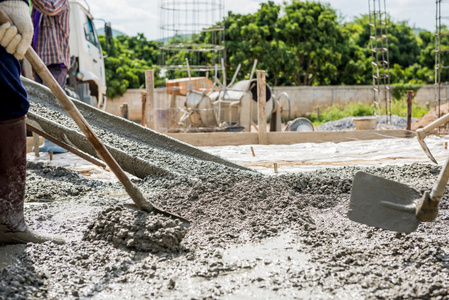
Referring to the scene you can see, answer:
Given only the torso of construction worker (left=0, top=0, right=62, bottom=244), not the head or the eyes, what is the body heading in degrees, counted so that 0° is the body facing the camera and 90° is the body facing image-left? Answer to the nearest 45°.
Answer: approximately 270°

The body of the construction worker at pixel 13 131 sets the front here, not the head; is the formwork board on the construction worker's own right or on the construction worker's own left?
on the construction worker's own left

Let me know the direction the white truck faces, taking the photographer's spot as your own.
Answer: facing away from the viewer and to the right of the viewer

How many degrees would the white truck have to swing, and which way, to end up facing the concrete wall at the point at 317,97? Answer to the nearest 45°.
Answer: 0° — it already faces it

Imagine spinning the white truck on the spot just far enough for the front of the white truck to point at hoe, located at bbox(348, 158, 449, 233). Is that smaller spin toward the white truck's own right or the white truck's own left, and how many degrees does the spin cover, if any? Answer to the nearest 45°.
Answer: approximately 135° to the white truck's own right

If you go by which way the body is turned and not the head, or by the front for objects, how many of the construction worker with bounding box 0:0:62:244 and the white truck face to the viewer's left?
0

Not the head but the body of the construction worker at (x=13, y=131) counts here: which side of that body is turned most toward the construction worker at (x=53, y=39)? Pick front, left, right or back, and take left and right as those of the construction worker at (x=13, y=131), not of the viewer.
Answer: left

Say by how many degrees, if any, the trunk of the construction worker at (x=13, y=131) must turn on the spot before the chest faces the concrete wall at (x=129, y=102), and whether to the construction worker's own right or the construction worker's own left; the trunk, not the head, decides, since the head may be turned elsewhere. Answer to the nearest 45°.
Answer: approximately 90° to the construction worker's own left
